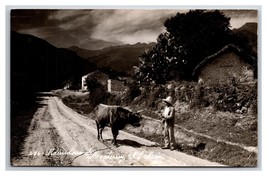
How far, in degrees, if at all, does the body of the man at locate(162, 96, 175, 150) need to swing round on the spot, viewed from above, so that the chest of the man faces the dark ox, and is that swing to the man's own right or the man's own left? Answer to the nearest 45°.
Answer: approximately 45° to the man's own right

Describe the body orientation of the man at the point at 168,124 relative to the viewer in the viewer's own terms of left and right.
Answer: facing the viewer and to the left of the viewer
